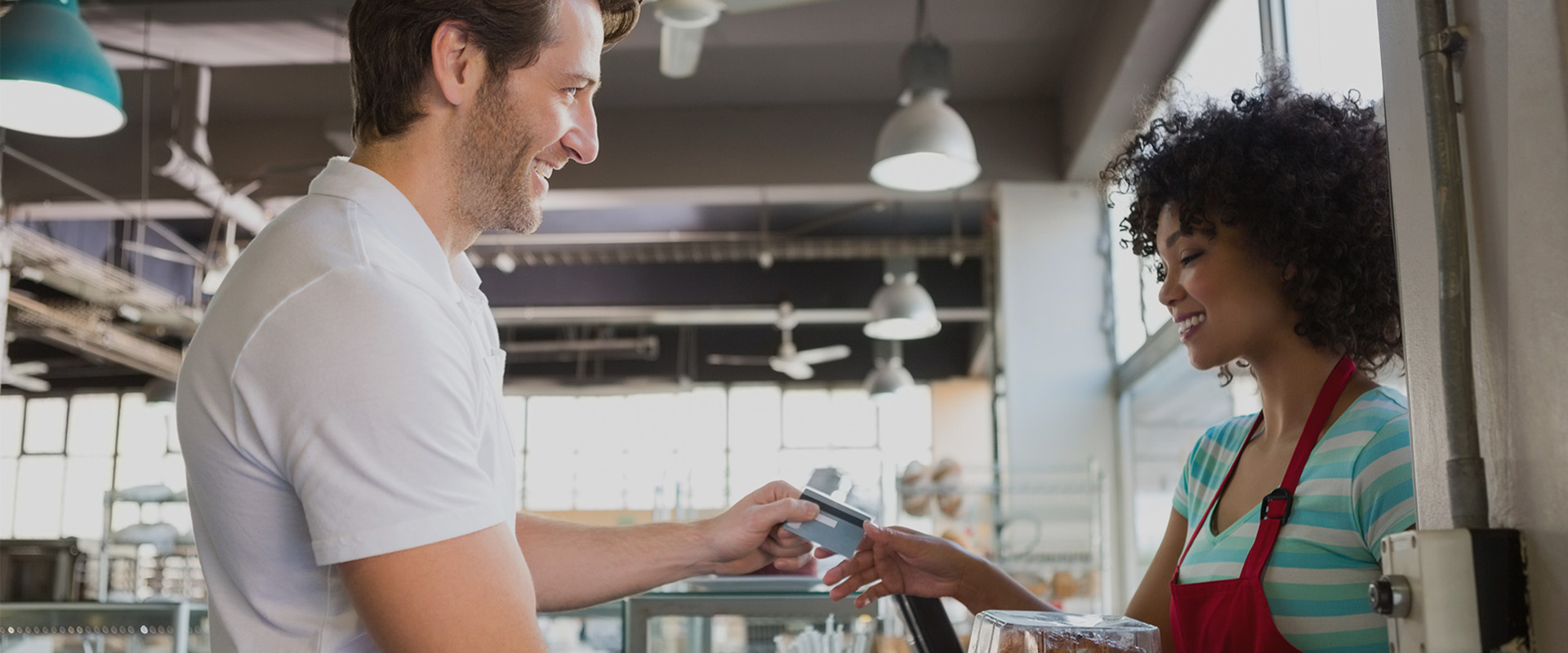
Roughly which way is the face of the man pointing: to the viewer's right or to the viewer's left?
to the viewer's right

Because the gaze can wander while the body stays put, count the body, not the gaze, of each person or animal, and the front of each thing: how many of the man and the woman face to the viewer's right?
1

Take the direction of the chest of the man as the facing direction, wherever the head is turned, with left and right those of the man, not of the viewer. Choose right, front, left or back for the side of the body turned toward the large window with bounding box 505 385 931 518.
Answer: left

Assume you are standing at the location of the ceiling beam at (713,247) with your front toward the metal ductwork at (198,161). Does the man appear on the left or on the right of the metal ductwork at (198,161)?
left

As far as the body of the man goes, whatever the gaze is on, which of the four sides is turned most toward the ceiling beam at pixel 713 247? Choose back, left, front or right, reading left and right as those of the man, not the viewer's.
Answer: left

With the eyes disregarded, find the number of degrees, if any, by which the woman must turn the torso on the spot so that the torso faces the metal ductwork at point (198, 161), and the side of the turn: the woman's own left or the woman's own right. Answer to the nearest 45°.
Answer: approximately 90° to the woman's own right

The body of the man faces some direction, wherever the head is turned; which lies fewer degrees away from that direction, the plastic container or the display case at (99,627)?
the plastic container

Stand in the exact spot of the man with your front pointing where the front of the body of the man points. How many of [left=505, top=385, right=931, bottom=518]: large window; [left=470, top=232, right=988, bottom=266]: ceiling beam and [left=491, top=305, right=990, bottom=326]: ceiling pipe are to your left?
3

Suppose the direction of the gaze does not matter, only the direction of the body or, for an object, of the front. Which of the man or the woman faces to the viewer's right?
the man

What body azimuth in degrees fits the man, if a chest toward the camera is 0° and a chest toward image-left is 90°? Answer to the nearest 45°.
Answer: approximately 270°

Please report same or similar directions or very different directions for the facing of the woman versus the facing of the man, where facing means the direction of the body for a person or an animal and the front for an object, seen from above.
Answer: very different directions

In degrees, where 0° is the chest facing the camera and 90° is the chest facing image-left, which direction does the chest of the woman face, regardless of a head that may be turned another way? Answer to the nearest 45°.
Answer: approximately 45°
